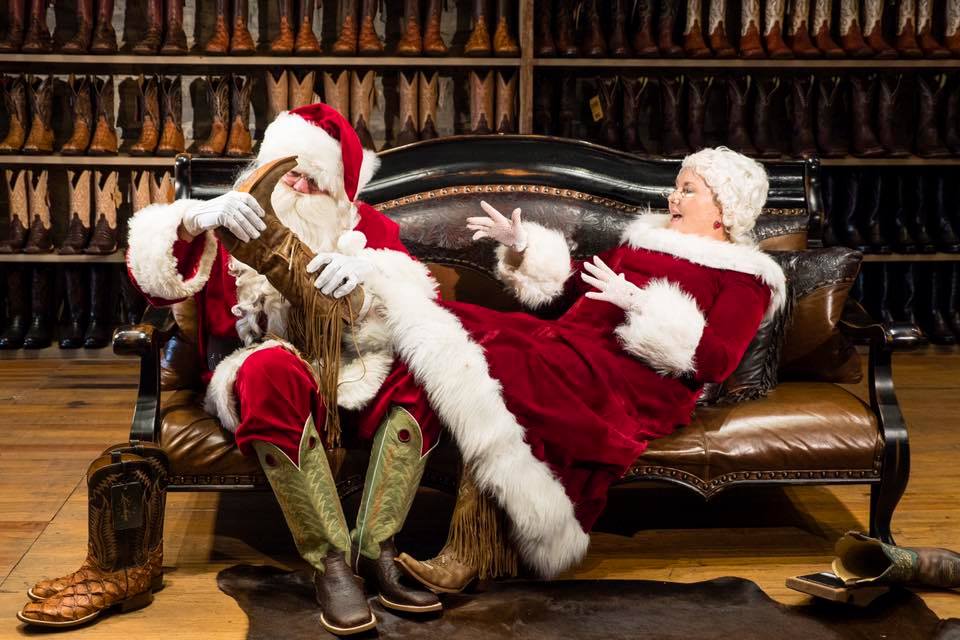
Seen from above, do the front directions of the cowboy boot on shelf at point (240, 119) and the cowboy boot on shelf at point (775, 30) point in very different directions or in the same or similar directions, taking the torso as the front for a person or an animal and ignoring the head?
same or similar directions

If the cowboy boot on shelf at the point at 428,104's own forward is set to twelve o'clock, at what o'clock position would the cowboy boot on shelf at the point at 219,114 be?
the cowboy boot on shelf at the point at 219,114 is roughly at 3 o'clock from the cowboy boot on shelf at the point at 428,104.

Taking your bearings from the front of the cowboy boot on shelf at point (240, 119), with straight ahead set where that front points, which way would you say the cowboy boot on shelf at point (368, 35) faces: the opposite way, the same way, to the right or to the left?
the same way

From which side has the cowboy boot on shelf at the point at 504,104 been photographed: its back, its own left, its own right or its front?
front

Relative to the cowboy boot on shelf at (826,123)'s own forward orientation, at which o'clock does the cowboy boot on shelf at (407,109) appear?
the cowboy boot on shelf at (407,109) is roughly at 4 o'clock from the cowboy boot on shelf at (826,123).

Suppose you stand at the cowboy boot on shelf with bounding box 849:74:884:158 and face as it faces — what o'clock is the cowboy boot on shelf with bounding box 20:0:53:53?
the cowboy boot on shelf with bounding box 20:0:53:53 is roughly at 4 o'clock from the cowboy boot on shelf with bounding box 849:74:884:158.

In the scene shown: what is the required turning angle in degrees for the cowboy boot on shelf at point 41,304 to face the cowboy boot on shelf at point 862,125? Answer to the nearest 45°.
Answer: approximately 135° to its left

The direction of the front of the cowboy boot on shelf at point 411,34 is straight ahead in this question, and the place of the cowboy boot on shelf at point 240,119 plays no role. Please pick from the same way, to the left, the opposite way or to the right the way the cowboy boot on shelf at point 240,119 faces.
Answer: the same way

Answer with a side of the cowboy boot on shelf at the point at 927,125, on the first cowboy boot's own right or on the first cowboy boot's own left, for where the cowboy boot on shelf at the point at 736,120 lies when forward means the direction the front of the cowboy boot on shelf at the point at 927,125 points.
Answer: on the first cowboy boot's own right

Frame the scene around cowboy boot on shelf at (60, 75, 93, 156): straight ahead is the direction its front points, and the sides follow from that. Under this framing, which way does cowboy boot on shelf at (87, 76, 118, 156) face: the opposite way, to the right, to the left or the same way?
the same way

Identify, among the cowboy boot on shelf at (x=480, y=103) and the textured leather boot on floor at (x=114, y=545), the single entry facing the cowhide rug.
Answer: the cowboy boot on shelf

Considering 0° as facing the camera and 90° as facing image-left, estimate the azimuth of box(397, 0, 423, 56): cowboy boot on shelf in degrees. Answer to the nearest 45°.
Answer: approximately 0°

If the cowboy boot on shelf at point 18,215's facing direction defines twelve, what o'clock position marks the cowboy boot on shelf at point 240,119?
the cowboy boot on shelf at point 240,119 is roughly at 8 o'clock from the cowboy boot on shelf at point 18,215.

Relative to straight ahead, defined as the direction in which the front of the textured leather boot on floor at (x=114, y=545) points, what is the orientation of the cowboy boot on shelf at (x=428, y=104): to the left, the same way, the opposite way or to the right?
to the left

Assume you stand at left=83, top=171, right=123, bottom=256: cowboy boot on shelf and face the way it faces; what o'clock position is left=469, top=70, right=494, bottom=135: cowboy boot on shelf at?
left=469, top=70, right=494, bottom=135: cowboy boot on shelf is roughly at 8 o'clock from left=83, top=171, right=123, bottom=256: cowboy boot on shelf.
